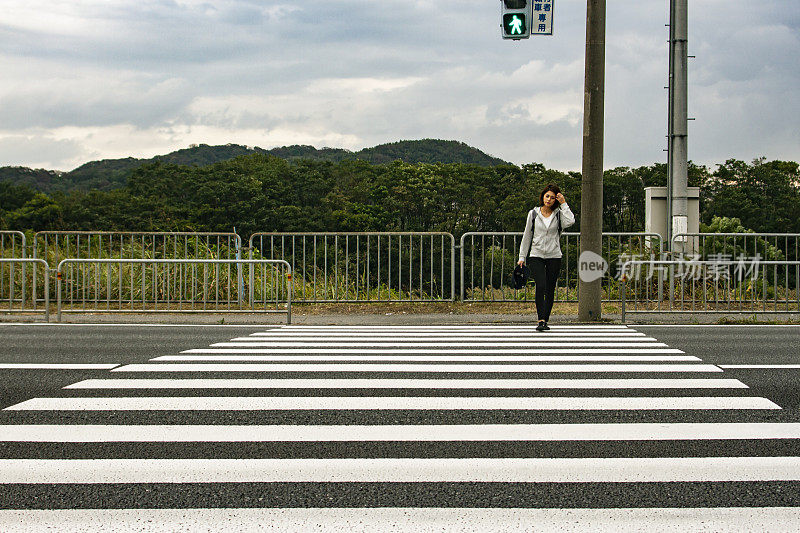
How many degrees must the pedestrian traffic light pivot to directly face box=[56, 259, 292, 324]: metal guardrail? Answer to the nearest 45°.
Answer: approximately 90° to its right

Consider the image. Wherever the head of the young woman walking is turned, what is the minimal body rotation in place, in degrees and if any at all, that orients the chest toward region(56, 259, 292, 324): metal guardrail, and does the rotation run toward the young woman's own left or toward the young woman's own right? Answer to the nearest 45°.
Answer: approximately 90° to the young woman's own right

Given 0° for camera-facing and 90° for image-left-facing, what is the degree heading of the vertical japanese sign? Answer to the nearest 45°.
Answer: approximately 0°

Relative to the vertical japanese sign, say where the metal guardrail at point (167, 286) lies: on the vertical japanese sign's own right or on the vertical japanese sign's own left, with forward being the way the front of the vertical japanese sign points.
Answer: on the vertical japanese sign's own right

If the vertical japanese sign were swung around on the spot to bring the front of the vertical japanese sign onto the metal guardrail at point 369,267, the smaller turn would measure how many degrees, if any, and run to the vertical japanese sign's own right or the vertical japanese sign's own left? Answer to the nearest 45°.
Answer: approximately 135° to the vertical japanese sign's own right

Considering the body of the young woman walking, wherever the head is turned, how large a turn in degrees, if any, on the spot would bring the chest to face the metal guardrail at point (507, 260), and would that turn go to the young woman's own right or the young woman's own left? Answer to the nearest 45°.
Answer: approximately 180°
